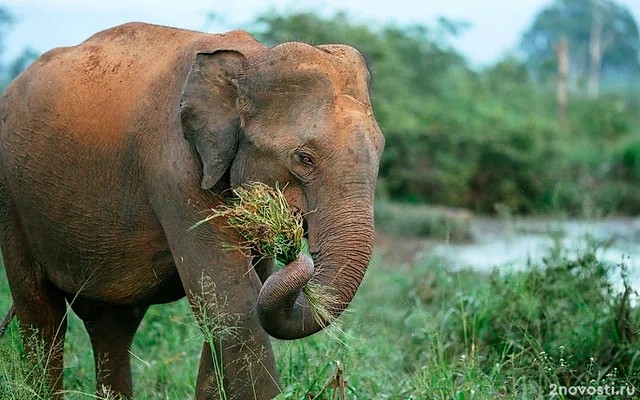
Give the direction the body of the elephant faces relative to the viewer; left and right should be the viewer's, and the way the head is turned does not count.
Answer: facing the viewer and to the right of the viewer
